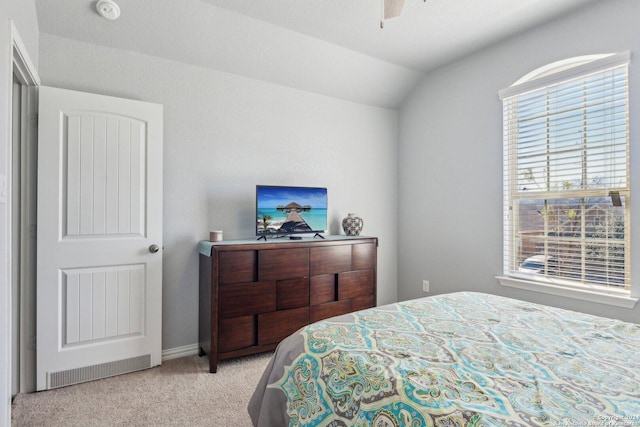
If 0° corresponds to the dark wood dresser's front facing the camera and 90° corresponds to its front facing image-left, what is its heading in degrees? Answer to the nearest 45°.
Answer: approximately 315°

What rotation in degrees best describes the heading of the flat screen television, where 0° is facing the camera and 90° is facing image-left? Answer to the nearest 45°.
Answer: approximately 315°

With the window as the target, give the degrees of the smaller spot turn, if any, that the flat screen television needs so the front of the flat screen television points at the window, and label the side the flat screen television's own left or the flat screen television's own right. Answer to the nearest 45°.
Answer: approximately 45° to the flat screen television's own left

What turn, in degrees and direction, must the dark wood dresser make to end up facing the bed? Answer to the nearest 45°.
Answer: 0° — it already faces it

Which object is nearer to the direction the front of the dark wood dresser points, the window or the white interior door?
the window
